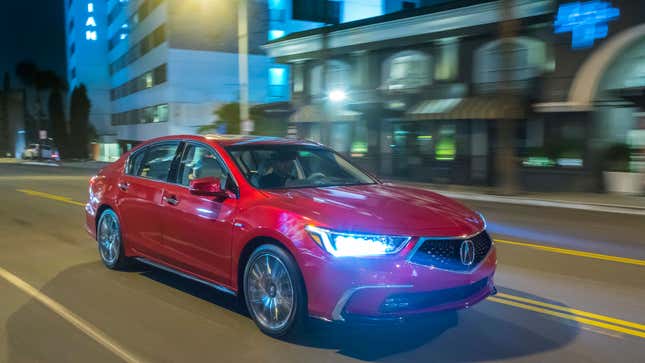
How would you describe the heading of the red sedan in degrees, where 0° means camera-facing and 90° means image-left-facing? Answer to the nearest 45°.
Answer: approximately 315°

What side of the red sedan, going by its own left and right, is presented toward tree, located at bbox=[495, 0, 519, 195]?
left

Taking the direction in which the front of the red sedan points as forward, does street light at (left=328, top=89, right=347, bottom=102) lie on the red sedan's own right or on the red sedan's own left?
on the red sedan's own left
